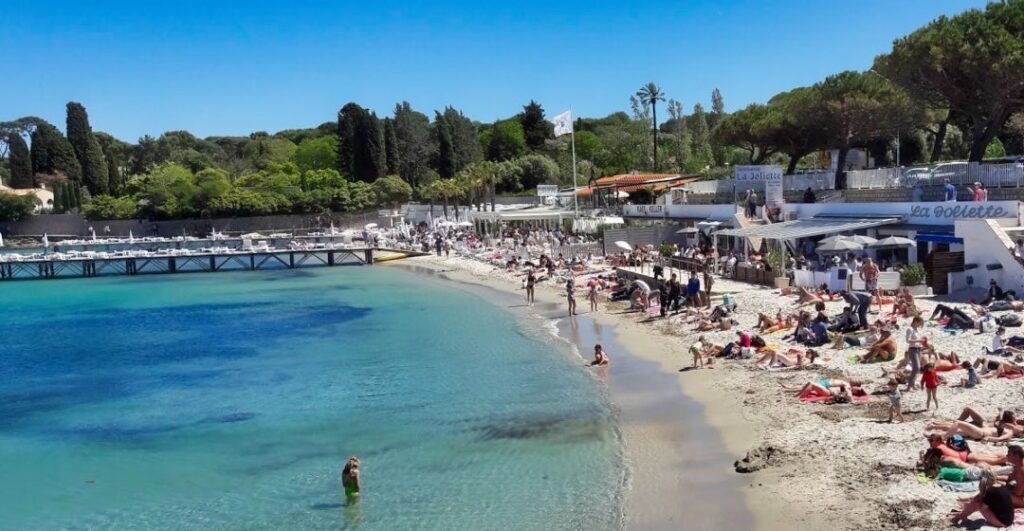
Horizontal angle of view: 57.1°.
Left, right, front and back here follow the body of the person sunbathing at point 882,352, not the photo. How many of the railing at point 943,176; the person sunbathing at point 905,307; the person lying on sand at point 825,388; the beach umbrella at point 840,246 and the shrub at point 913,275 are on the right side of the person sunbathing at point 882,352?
4

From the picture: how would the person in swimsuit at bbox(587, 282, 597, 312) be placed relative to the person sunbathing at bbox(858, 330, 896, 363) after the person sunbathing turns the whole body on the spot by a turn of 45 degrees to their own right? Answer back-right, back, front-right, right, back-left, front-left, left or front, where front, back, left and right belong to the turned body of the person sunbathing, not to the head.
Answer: front

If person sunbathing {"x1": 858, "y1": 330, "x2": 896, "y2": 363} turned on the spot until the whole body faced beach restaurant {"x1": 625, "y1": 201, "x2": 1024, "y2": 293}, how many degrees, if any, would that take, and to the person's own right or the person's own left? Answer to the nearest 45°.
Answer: approximately 90° to the person's own right

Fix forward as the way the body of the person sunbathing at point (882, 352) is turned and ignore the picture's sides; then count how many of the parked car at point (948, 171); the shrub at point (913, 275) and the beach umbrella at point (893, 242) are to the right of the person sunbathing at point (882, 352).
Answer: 3

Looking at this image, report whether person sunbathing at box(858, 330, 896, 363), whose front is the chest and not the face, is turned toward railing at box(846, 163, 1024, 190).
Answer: no

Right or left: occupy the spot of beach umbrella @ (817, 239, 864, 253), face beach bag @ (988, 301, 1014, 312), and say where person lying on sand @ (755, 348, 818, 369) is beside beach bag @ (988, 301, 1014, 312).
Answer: right

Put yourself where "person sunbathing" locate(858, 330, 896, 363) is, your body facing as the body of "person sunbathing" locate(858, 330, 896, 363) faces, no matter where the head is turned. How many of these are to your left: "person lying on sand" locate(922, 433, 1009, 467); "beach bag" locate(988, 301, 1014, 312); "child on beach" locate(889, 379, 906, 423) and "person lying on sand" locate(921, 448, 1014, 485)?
3

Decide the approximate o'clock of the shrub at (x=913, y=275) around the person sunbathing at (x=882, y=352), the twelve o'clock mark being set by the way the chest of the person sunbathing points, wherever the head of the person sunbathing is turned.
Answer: The shrub is roughly at 3 o'clock from the person sunbathing.

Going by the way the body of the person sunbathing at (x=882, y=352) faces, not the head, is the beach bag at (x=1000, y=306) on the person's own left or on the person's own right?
on the person's own right

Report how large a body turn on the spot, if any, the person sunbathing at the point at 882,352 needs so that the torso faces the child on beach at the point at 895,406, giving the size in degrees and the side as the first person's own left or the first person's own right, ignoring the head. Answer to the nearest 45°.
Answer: approximately 90° to the first person's own left

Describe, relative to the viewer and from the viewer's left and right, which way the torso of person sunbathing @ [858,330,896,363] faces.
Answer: facing to the left of the viewer

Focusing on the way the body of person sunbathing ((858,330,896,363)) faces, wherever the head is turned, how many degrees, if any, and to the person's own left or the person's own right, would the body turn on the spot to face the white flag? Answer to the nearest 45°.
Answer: approximately 45° to the person's own right

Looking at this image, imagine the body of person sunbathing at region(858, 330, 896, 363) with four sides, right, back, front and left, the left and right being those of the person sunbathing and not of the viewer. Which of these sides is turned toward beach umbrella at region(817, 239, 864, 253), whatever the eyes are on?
right

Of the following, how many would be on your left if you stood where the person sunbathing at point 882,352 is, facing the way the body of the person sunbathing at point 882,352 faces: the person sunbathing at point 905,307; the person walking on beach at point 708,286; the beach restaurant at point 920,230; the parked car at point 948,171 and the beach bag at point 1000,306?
0

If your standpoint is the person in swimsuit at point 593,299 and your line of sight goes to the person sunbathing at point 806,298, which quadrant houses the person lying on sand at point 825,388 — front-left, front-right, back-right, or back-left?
front-right

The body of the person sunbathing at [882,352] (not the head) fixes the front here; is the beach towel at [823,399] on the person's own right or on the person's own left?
on the person's own left

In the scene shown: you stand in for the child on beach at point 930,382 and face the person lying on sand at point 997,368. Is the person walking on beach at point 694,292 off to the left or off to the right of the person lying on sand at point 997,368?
left

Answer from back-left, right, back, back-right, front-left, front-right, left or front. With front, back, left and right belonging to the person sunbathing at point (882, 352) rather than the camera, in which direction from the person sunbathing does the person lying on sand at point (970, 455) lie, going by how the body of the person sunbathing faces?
left

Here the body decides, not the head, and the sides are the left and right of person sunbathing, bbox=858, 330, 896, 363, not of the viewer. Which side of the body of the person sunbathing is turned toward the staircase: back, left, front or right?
right
